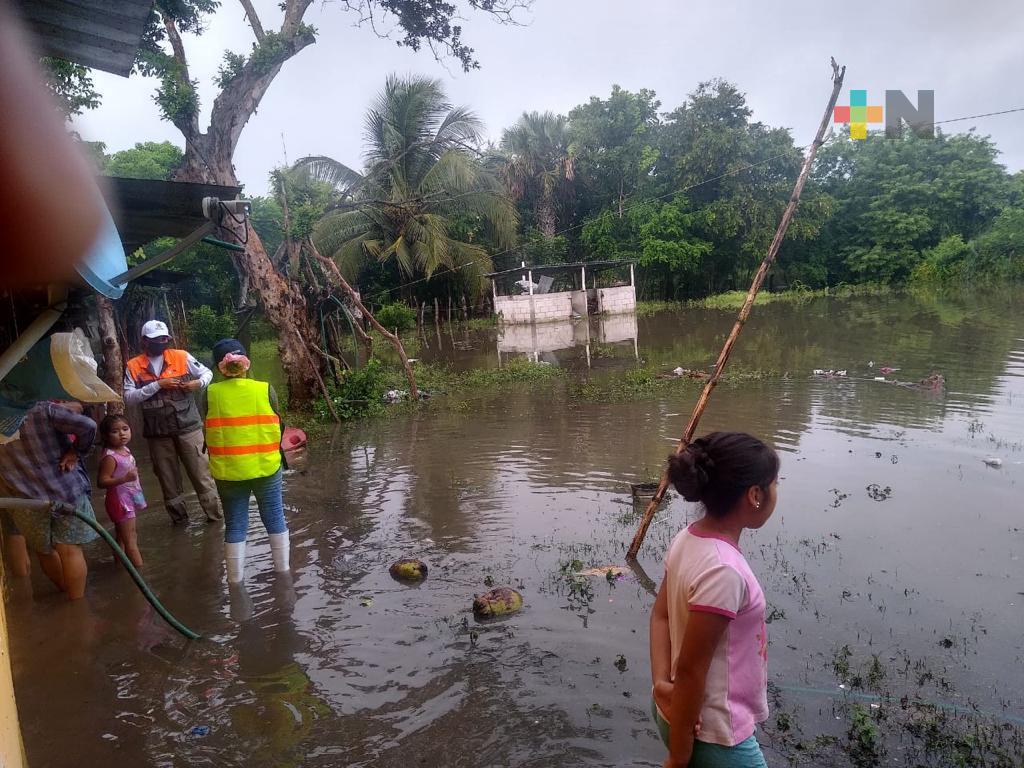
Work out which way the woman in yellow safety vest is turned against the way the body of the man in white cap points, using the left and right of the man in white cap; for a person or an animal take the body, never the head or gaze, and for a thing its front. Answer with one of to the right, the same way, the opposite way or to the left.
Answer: the opposite way

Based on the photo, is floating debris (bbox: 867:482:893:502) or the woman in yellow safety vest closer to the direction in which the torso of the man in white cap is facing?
the woman in yellow safety vest

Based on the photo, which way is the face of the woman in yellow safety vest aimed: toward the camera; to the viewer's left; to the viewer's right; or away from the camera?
away from the camera

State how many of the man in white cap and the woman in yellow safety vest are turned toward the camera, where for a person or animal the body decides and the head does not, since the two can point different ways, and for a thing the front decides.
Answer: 1

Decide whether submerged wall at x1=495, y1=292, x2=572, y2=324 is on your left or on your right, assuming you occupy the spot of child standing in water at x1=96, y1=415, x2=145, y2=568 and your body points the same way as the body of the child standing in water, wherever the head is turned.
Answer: on your left

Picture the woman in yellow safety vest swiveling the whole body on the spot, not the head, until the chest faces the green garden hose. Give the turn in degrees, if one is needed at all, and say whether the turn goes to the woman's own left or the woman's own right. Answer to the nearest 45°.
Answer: approximately 135° to the woman's own left

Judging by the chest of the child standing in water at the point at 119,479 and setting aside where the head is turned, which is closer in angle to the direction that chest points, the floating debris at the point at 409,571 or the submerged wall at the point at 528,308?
the floating debris

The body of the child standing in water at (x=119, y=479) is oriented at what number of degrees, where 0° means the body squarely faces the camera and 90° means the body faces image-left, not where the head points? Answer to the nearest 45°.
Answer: approximately 315°

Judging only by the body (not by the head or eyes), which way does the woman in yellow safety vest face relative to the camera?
away from the camera

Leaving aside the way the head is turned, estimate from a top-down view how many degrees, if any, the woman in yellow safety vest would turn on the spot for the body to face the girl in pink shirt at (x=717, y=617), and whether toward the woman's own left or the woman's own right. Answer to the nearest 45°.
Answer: approximately 180°

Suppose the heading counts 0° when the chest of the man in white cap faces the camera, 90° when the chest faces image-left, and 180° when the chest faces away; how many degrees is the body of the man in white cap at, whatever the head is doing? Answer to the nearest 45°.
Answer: approximately 0°
